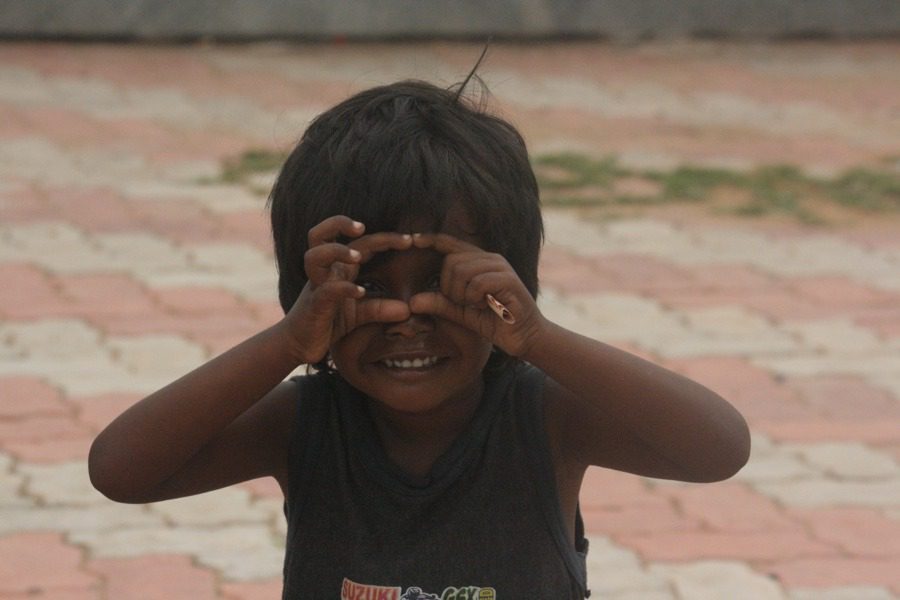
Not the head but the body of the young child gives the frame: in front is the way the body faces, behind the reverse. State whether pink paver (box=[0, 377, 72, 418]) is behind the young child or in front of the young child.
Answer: behind

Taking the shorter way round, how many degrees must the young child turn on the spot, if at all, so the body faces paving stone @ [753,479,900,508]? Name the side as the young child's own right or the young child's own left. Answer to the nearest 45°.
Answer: approximately 135° to the young child's own left

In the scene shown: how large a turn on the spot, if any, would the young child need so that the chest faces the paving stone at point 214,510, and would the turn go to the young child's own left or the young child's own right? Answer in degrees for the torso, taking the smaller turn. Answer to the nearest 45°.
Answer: approximately 180°

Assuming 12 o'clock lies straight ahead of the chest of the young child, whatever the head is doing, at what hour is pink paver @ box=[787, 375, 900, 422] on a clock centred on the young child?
The pink paver is roughly at 7 o'clock from the young child.

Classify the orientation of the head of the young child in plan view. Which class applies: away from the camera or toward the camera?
toward the camera

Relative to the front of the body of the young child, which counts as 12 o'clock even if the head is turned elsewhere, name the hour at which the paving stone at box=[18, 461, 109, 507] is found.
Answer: The paving stone is roughly at 5 o'clock from the young child.

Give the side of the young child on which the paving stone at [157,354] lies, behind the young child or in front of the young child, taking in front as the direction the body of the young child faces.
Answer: behind

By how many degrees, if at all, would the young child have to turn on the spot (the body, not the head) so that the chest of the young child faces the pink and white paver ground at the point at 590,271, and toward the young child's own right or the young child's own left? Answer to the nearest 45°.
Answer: approximately 180°

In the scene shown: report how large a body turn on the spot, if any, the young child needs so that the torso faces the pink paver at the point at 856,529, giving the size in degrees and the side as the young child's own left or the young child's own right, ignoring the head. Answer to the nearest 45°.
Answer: approximately 135° to the young child's own left

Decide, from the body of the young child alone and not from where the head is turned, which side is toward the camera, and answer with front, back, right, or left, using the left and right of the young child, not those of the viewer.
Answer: front

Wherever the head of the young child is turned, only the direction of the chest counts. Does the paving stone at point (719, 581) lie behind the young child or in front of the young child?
behind

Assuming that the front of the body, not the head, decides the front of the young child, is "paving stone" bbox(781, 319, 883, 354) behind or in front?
behind

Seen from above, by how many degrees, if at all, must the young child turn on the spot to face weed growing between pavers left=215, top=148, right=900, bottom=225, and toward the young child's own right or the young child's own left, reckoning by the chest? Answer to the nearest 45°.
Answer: approximately 180°

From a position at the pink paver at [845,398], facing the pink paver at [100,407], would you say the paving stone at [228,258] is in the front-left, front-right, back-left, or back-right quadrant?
front-right

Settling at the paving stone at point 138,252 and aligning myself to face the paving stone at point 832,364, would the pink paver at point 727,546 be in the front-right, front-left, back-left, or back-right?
front-right
